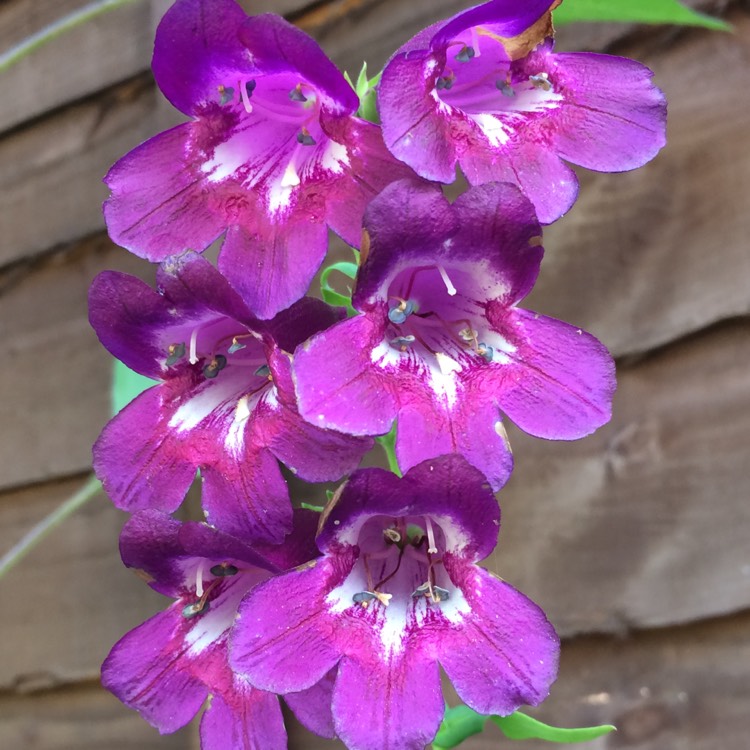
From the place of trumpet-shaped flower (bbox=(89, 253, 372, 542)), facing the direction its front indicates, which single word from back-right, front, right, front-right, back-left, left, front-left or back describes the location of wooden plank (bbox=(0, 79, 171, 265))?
back-right

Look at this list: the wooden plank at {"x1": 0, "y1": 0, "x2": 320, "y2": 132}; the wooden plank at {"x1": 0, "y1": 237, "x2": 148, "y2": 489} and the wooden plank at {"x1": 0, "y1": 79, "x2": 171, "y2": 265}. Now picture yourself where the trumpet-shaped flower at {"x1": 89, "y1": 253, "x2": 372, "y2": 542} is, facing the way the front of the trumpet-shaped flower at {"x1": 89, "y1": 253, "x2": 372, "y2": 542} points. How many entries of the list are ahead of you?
0

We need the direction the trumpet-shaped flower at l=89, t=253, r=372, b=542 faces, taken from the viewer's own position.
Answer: facing the viewer and to the left of the viewer

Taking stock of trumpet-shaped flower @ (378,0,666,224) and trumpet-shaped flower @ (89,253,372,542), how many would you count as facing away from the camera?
0

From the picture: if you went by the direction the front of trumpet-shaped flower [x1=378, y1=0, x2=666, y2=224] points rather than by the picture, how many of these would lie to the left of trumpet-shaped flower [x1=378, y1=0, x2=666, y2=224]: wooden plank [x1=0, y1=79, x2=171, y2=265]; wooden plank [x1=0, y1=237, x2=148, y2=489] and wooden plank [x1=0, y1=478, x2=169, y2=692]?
0

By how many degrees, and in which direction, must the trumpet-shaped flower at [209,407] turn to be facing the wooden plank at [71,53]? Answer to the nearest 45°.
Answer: approximately 135° to its right

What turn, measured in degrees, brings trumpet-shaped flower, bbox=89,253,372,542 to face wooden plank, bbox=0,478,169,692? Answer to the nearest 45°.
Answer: approximately 90° to its right

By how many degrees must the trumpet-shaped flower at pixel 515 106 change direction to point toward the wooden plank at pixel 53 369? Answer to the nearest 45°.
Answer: approximately 135° to its right

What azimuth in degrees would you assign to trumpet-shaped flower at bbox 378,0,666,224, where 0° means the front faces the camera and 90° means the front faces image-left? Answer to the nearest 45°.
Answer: approximately 0°

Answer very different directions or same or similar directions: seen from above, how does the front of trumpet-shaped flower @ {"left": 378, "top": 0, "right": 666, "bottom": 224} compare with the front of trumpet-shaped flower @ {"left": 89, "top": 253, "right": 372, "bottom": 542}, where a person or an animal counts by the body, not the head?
same or similar directions
